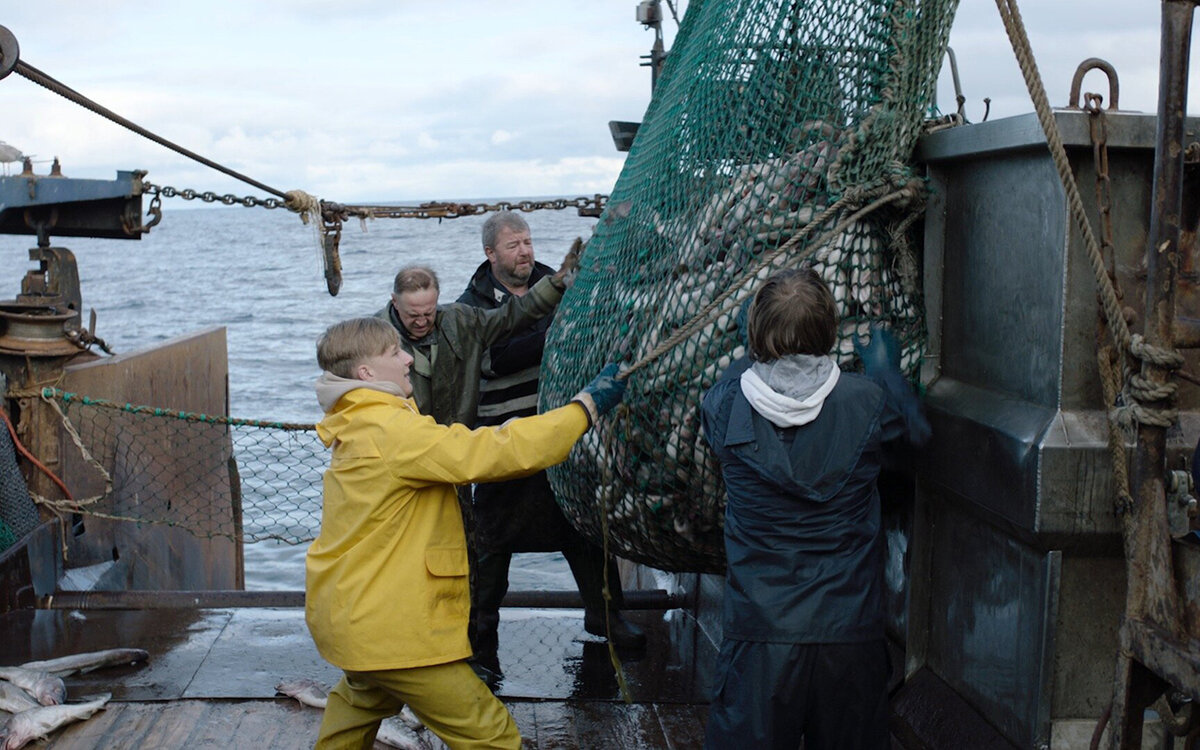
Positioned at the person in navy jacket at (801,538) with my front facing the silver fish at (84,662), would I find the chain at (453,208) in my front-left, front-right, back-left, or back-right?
front-right

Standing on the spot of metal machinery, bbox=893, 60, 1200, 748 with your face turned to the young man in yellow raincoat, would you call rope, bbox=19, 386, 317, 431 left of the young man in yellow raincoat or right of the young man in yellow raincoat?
right

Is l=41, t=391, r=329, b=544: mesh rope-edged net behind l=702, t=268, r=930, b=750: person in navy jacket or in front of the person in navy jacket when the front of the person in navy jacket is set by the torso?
in front

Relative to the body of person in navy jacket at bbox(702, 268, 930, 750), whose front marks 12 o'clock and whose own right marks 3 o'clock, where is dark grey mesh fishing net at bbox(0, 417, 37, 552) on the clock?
The dark grey mesh fishing net is roughly at 10 o'clock from the person in navy jacket.

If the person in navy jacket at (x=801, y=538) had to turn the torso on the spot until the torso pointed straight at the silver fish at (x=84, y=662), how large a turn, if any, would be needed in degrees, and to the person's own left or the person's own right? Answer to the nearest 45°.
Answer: approximately 45° to the person's own left

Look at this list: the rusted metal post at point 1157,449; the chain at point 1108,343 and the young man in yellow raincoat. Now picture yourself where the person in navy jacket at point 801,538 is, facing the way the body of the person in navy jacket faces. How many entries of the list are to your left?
1

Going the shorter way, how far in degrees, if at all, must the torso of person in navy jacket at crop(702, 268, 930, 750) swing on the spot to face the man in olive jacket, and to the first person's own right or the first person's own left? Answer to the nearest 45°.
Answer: approximately 45° to the first person's own left

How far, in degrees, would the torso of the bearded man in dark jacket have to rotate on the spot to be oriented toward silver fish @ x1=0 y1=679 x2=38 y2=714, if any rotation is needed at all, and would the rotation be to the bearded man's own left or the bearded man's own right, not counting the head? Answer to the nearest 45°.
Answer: approximately 90° to the bearded man's own right

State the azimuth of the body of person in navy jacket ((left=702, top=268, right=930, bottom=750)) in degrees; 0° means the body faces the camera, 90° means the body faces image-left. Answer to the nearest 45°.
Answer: approximately 180°

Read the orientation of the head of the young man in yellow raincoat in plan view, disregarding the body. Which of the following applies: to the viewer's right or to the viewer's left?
to the viewer's right

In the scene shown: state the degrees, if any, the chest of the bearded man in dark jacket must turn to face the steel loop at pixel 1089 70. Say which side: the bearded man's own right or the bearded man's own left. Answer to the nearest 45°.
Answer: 0° — they already face it

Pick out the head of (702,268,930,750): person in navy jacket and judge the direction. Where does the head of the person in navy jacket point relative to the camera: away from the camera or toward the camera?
away from the camera

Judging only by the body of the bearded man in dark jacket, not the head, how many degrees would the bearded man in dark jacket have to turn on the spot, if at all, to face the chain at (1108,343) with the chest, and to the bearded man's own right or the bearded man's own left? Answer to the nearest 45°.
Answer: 0° — they already face it

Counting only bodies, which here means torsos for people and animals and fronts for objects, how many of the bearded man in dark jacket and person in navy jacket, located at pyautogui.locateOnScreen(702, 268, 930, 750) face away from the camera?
1

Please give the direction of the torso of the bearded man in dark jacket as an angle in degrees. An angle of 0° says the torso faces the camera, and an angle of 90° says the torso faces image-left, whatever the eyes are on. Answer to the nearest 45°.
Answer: approximately 315°

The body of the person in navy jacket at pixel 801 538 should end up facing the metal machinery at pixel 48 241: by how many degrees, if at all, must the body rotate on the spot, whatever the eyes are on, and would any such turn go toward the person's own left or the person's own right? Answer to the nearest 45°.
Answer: approximately 45° to the person's own left

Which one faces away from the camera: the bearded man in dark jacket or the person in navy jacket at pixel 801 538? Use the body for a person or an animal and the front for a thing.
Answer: the person in navy jacket
